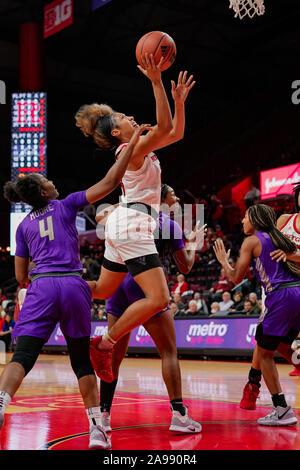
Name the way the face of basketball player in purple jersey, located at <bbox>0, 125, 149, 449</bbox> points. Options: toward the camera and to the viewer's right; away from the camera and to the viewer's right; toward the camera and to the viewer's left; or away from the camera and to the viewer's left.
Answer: away from the camera and to the viewer's right

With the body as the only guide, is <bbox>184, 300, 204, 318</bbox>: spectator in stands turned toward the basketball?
yes

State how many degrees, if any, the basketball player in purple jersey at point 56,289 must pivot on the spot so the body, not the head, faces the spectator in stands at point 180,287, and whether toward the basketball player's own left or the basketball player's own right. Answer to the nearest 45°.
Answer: approximately 45° to the basketball player's own left

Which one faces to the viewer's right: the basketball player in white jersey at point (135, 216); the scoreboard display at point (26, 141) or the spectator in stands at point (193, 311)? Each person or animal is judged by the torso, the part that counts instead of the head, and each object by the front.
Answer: the basketball player in white jersey

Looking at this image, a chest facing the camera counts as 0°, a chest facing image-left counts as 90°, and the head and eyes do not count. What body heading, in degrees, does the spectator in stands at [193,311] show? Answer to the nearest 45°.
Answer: approximately 0°

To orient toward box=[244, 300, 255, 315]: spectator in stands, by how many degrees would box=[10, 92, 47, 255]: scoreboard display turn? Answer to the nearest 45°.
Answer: approximately 45° to its left

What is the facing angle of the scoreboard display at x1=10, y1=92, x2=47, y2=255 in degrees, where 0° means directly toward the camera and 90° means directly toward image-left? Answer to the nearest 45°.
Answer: approximately 0°

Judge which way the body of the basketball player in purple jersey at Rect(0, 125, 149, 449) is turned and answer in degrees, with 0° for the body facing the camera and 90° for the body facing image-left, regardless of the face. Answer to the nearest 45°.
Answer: approximately 225°

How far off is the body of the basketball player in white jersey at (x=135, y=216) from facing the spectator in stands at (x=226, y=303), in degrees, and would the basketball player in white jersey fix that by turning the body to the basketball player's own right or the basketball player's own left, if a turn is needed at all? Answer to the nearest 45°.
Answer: approximately 90° to the basketball player's own left
